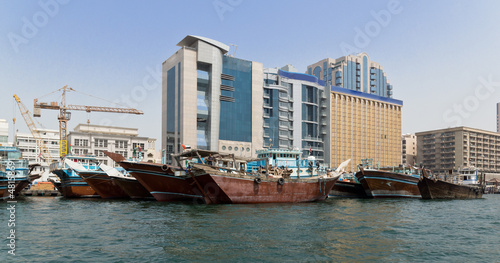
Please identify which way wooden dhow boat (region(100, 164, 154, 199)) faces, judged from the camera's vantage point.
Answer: facing to the left of the viewer

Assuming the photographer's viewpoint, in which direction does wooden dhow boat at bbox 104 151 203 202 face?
facing to the left of the viewer

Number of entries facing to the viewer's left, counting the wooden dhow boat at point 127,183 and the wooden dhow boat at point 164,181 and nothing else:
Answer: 2

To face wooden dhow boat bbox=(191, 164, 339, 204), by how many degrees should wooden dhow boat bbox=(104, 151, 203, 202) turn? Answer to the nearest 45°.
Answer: approximately 135° to its left
